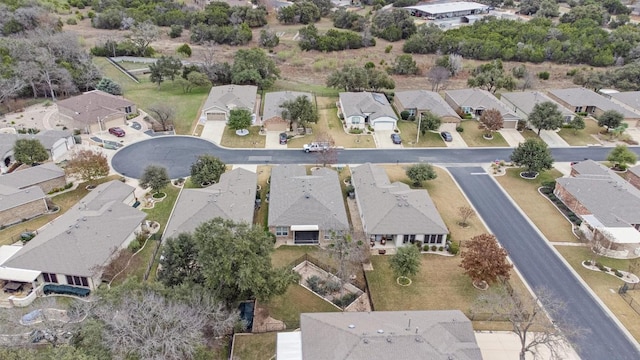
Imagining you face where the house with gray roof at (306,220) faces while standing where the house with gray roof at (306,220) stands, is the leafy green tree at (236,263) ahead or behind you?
behind

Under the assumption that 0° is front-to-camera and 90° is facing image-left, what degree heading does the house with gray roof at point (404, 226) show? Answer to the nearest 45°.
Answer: approximately 180°

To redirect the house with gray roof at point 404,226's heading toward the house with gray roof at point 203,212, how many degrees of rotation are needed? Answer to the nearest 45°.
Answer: approximately 90° to its left

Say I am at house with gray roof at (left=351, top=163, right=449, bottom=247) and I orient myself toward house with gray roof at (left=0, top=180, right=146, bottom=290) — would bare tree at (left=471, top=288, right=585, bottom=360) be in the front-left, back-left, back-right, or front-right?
back-left

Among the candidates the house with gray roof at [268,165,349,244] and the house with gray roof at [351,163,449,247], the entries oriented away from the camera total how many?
2

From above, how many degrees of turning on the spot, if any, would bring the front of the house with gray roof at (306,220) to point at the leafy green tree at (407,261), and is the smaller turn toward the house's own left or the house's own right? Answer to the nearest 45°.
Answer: approximately 135° to the house's own right

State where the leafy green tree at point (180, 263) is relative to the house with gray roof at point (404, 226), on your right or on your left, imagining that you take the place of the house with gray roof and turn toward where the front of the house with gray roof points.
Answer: on your left

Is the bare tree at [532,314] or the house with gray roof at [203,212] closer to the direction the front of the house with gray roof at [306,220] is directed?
the house with gray roof

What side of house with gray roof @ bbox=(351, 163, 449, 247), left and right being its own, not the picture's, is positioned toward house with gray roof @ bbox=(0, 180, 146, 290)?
left

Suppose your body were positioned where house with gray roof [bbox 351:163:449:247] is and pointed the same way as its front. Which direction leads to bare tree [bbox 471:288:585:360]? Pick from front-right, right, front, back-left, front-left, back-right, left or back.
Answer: back-right

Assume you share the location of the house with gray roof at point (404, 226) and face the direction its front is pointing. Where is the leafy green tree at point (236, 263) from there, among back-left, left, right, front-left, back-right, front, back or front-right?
back-left

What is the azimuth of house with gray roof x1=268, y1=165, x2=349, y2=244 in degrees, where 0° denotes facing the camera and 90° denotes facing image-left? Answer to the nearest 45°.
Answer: approximately 180°
